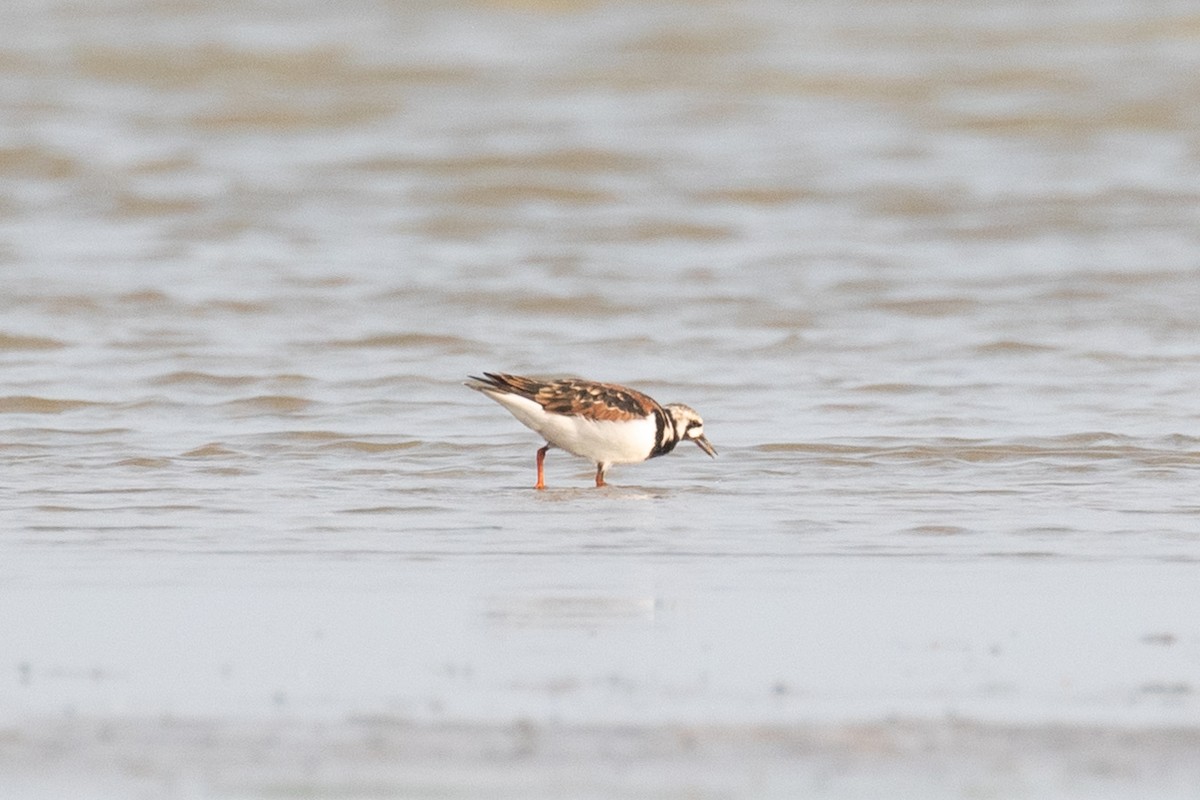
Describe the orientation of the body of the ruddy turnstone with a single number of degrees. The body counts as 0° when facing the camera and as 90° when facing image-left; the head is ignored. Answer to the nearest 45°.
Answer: approximately 270°
